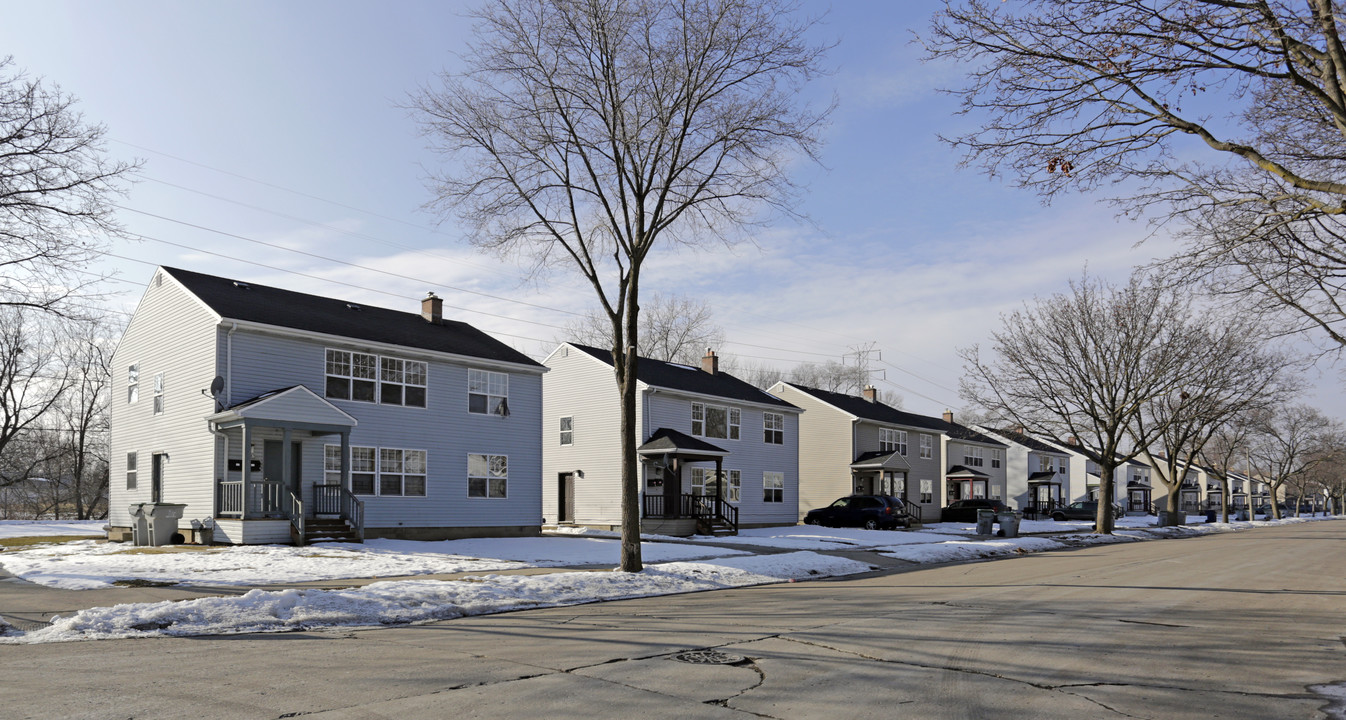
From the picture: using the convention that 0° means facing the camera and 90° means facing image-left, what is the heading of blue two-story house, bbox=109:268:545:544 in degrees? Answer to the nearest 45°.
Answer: approximately 315°

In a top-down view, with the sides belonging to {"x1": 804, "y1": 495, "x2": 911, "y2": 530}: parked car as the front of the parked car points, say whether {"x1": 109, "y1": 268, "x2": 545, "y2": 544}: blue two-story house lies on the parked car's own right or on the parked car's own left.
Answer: on the parked car's own left

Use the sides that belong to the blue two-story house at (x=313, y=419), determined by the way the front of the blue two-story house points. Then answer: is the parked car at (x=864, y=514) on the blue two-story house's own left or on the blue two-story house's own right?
on the blue two-story house's own left

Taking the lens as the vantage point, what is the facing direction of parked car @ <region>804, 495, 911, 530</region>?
facing away from the viewer and to the left of the viewer
